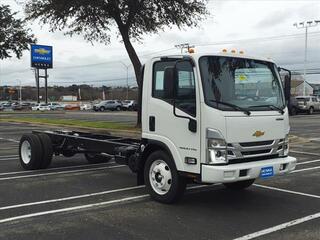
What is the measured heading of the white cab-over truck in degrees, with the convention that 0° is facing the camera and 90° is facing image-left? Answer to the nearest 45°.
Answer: approximately 315°

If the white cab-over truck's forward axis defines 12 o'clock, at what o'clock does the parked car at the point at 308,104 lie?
The parked car is roughly at 8 o'clock from the white cab-over truck.
